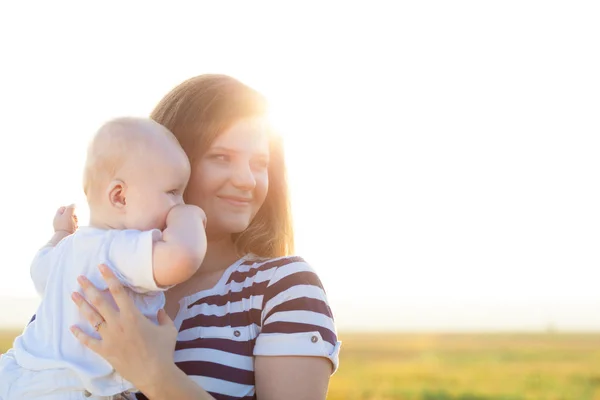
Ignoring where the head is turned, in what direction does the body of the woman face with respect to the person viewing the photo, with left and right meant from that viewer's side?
facing the viewer and to the left of the viewer

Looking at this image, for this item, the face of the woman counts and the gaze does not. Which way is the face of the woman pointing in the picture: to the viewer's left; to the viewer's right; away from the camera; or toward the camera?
toward the camera

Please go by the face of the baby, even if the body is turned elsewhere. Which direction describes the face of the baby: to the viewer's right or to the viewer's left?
to the viewer's right

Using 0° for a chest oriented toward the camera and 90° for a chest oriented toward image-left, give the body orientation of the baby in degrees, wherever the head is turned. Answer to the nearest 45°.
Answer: approximately 225°
